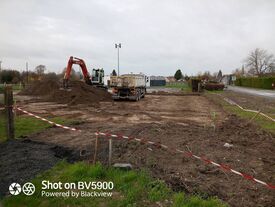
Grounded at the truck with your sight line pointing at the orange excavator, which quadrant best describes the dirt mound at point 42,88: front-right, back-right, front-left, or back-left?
front-left

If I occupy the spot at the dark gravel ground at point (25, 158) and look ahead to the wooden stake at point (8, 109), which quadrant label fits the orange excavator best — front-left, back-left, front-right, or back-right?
front-right

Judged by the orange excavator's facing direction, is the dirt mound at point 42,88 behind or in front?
in front

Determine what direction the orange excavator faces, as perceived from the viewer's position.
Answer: facing to the left of the viewer

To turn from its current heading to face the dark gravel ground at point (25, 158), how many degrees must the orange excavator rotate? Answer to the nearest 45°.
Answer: approximately 90° to its left

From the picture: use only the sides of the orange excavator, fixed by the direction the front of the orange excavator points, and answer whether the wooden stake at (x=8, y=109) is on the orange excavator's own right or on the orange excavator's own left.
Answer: on the orange excavator's own left

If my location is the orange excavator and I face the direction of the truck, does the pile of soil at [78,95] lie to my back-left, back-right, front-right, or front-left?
front-right

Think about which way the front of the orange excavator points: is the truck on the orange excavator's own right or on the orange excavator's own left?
on the orange excavator's own left

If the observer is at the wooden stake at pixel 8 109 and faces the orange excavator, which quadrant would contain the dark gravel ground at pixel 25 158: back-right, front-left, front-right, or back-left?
back-right
